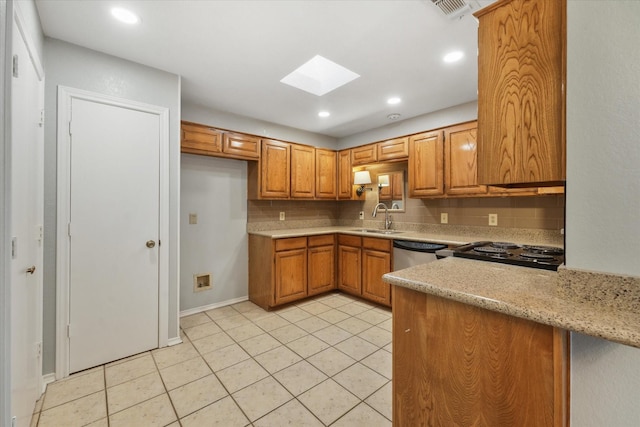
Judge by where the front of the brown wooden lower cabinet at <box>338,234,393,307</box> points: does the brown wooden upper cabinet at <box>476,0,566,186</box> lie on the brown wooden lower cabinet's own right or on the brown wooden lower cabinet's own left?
on the brown wooden lower cabinet's own left

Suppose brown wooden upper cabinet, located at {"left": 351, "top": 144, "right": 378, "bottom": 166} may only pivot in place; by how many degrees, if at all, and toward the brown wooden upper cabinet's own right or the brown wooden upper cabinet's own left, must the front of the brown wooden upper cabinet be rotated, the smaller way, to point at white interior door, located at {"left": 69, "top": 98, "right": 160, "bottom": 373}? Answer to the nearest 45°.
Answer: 0° — it already faces it

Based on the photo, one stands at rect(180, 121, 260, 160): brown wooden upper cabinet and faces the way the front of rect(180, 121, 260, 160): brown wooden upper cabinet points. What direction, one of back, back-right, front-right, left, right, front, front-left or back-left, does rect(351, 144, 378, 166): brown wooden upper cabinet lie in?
front-left

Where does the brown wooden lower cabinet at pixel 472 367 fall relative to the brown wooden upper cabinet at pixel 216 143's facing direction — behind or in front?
in front

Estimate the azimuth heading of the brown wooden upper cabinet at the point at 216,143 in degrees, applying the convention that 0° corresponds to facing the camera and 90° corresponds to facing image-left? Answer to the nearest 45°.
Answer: approximately 315°

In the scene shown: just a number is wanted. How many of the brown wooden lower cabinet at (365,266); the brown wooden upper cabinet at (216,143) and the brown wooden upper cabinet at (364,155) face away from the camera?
0

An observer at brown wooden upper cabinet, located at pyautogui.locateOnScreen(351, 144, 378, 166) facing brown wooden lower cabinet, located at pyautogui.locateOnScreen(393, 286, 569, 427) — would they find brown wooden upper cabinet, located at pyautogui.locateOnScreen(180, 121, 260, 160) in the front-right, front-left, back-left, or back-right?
front-right

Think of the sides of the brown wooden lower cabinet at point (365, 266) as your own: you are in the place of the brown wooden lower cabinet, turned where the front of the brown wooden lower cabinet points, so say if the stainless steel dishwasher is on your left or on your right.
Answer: on your left

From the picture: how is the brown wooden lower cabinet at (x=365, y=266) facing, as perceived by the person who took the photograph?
facing the viewer and to the left of the viewer
